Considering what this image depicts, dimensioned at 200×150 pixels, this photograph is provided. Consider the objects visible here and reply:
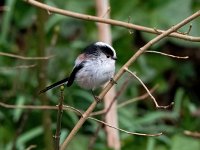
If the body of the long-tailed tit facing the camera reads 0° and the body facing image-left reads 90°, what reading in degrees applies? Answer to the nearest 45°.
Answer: approximately 270°

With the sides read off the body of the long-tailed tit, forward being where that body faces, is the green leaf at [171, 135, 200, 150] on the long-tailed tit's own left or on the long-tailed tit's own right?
on the long-tailed tit's own left
